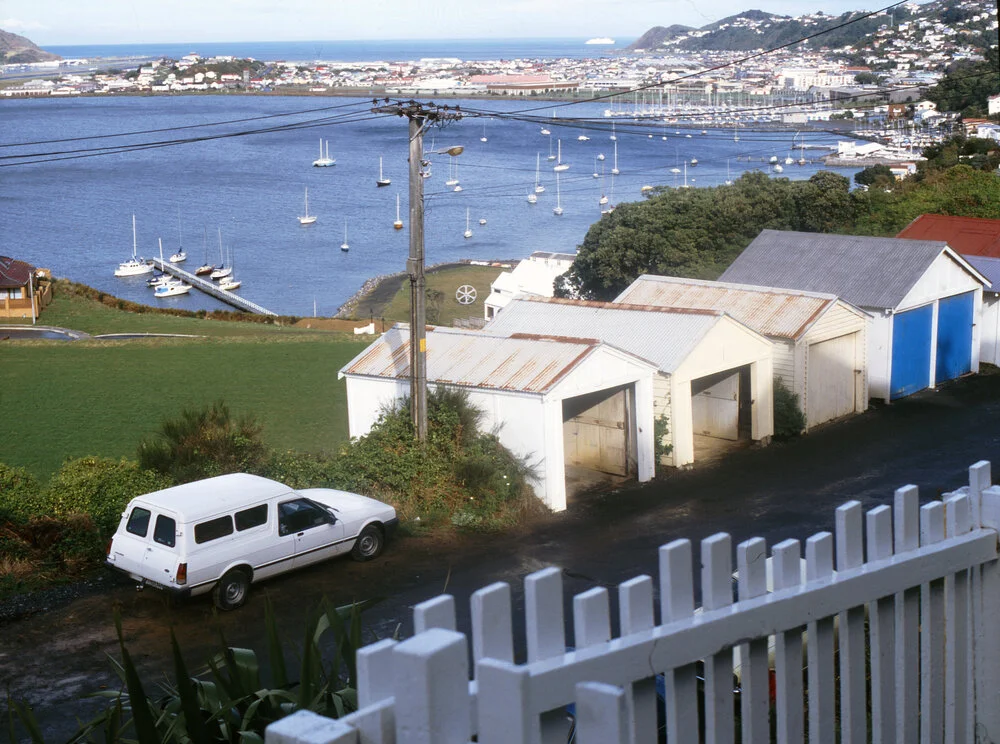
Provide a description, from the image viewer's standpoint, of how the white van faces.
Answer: facing away from the viewer and to the right of the viewer

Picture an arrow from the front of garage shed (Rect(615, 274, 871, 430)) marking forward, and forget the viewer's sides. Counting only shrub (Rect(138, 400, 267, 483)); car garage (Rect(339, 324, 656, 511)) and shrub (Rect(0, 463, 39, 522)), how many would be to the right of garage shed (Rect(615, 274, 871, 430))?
3

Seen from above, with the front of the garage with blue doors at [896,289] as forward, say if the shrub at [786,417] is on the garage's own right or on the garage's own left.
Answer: on the garage's own right

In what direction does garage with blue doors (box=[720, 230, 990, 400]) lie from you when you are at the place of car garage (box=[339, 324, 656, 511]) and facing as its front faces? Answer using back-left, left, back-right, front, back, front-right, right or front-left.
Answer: left

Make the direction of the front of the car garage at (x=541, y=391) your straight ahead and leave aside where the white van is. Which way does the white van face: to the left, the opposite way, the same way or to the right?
to the left

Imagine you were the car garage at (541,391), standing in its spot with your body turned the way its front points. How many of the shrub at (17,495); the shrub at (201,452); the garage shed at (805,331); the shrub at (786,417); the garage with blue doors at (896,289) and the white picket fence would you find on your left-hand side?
3

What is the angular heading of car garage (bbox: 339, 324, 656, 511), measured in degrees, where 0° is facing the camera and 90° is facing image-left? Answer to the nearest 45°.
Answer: approximately 315°

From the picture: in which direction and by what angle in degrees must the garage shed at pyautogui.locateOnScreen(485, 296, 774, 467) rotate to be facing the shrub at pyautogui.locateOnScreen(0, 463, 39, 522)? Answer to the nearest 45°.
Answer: approximately 90° to its right

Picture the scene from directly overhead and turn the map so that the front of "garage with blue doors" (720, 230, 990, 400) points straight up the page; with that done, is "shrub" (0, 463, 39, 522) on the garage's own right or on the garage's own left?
on the garage's own right

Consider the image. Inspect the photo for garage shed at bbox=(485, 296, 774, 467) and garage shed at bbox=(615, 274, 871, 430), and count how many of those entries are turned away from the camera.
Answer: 0

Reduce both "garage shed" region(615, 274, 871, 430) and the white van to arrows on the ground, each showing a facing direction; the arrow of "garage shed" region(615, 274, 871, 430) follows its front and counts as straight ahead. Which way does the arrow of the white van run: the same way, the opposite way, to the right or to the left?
to the left

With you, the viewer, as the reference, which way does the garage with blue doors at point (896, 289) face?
facing the viewer and to the right of the viewer
